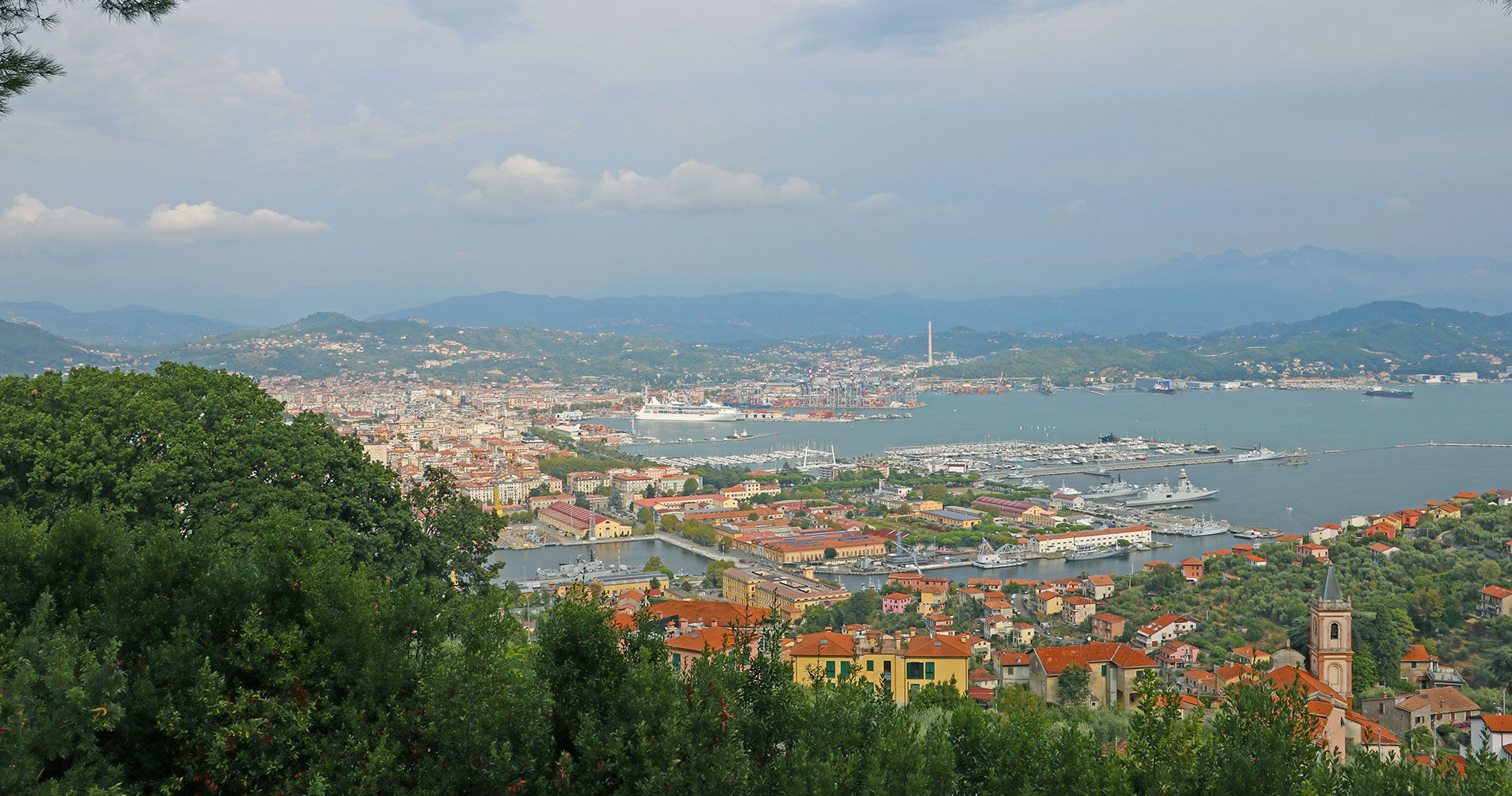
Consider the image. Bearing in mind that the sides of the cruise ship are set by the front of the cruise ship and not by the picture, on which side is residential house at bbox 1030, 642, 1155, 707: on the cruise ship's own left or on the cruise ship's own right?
on the cruise ship's own right

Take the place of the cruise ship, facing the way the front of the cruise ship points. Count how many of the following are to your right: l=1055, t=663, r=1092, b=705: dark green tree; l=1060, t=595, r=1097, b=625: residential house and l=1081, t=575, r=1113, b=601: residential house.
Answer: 3

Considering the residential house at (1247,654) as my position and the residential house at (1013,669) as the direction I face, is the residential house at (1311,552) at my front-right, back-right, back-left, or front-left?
back-right

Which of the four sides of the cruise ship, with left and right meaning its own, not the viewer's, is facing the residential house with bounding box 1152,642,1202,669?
right

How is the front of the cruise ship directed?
to the viewer's right

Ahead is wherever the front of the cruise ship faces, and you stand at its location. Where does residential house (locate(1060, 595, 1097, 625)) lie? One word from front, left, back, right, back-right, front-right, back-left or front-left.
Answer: right

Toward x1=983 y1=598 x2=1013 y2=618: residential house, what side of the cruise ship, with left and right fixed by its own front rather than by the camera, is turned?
right

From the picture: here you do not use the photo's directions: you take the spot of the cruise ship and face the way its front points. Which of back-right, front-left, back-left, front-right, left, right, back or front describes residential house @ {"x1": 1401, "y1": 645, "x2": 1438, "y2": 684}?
right

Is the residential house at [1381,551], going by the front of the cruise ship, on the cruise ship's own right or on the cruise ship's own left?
on the cruise ship's own right
